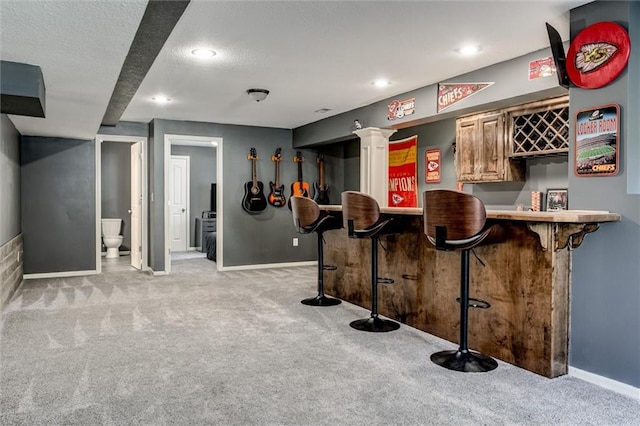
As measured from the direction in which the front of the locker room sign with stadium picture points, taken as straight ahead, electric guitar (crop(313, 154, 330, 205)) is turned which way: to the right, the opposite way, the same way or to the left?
to the left

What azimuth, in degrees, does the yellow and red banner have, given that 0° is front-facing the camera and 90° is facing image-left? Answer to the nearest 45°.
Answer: approximately 45°

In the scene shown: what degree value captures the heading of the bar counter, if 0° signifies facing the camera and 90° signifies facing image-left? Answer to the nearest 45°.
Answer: approximately 45°

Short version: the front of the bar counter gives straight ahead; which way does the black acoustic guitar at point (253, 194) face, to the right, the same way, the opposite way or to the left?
to the left

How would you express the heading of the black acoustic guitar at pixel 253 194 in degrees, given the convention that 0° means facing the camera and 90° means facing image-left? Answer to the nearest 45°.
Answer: approximately 0°

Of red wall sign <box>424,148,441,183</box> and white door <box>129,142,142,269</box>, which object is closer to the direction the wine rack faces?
the white door

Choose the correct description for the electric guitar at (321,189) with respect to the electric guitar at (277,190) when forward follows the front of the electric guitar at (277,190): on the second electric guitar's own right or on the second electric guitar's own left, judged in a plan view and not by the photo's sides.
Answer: on the second electric guitar's own left
